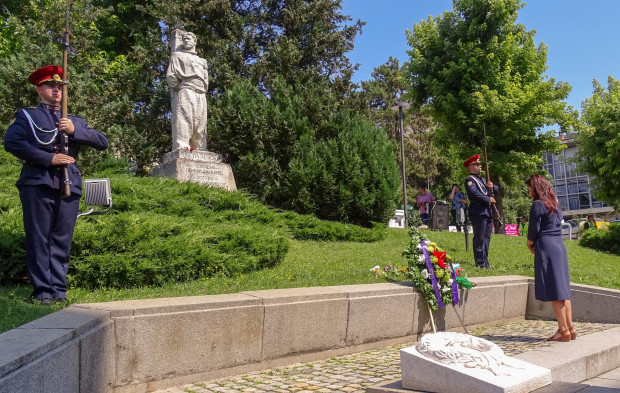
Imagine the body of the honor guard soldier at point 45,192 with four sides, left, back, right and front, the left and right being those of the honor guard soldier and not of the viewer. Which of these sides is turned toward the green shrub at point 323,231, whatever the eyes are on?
left

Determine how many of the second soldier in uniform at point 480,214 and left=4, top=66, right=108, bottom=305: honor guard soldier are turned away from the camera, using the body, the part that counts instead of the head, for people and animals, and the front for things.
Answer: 0

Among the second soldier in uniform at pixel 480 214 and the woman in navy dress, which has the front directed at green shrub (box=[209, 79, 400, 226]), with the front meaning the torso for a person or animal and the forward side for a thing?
the woman in navy dress

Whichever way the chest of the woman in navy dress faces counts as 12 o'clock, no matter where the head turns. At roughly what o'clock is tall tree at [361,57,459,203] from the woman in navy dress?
The tall tree is roughly at 1 o'clock from the woman in navy dress.

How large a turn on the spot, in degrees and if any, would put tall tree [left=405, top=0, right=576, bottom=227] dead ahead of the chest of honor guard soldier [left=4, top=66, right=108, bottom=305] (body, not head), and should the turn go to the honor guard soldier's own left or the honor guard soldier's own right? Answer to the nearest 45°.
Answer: approximately 90° to the honor guard soldier's own left

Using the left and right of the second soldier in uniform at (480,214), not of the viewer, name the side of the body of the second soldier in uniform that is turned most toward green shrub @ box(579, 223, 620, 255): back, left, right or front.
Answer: left

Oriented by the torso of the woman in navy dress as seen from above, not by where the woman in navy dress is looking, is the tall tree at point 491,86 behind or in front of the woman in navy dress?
in front

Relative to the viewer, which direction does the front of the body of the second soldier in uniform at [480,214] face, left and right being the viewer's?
facing the viewer and to the right of the viewer
